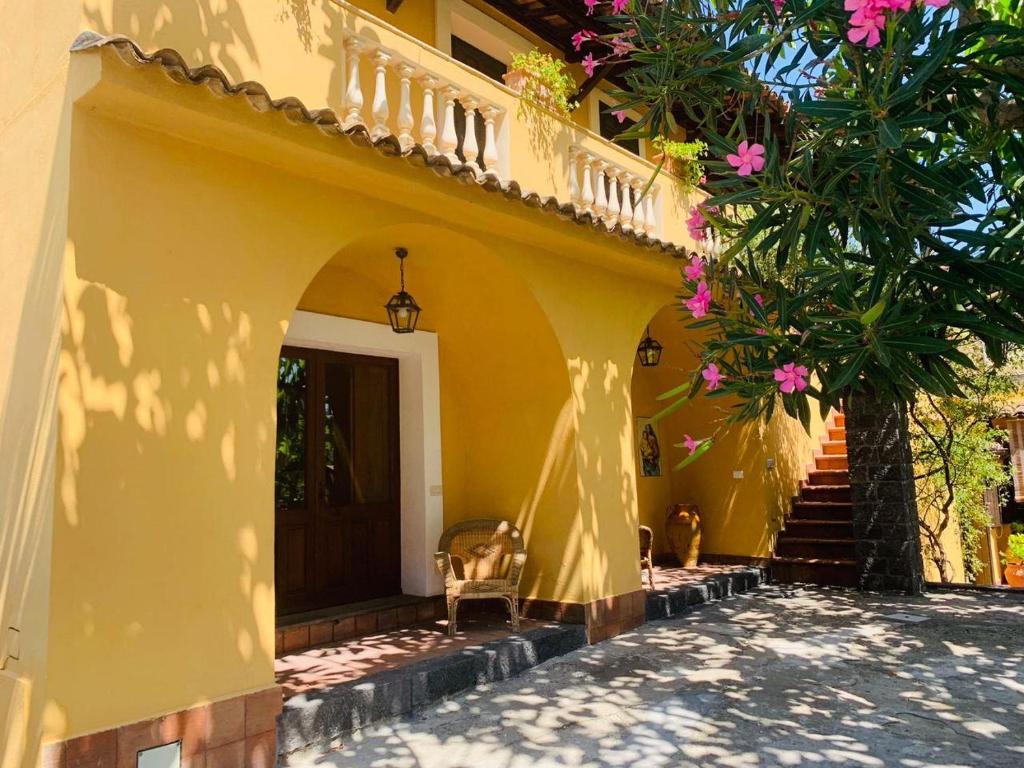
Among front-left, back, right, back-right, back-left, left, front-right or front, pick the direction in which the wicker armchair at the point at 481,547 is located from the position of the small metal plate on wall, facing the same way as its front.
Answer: left

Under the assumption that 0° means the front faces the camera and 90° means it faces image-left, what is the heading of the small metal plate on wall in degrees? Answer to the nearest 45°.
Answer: approximately 315°

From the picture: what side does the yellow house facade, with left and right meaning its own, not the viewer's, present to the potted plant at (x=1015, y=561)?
left

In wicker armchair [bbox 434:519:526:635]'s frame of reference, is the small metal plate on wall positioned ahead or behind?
ahead

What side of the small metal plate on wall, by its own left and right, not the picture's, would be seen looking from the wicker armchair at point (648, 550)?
left

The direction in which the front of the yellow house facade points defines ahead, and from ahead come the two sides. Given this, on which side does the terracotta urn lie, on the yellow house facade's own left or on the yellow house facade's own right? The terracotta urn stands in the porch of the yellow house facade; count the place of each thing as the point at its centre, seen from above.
on the yellow house facade's own left
